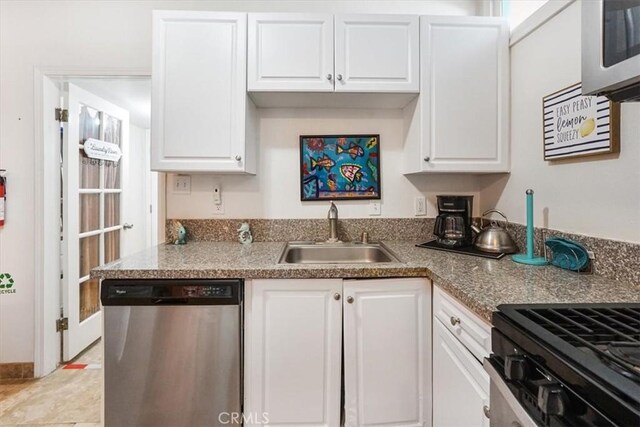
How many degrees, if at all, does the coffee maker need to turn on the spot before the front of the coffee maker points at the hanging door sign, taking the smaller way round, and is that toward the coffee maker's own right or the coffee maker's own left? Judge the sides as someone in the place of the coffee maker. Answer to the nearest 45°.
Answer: approximately 45° to the coffee maker's own right

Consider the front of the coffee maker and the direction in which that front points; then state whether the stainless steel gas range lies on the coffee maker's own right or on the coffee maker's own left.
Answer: on the coffee maker's own left

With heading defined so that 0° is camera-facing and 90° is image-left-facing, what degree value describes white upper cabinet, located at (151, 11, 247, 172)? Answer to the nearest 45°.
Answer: approximately 0°

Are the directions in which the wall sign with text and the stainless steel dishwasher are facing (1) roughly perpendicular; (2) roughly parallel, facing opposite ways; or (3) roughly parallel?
roughly perpendicular

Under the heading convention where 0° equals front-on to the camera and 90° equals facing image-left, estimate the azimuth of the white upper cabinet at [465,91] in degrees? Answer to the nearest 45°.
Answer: approximately 0°

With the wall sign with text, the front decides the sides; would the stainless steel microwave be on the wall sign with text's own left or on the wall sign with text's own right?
on the wall sign with text's own left
